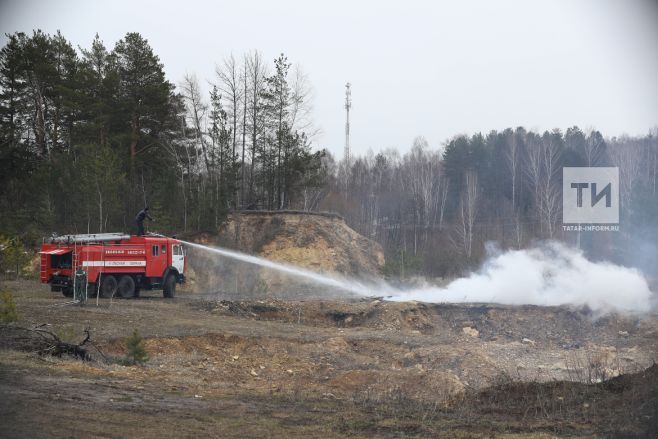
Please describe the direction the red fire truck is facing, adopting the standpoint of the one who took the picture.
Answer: facing away from the viewer and to the right of the viewer

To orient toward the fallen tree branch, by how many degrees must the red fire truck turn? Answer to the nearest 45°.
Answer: approximately 135° to its right

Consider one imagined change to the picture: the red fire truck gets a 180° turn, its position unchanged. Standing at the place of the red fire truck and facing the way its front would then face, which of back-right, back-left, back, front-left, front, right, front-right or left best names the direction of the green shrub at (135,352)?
front-left

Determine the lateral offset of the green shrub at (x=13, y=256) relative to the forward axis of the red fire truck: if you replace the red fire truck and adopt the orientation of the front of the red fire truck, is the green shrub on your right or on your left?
on your left

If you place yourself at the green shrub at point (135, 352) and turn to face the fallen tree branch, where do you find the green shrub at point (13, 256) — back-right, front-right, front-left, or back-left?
front-right

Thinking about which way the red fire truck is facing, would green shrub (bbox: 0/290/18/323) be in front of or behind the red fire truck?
behind

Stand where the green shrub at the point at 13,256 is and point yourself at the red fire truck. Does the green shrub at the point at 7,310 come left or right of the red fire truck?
right
